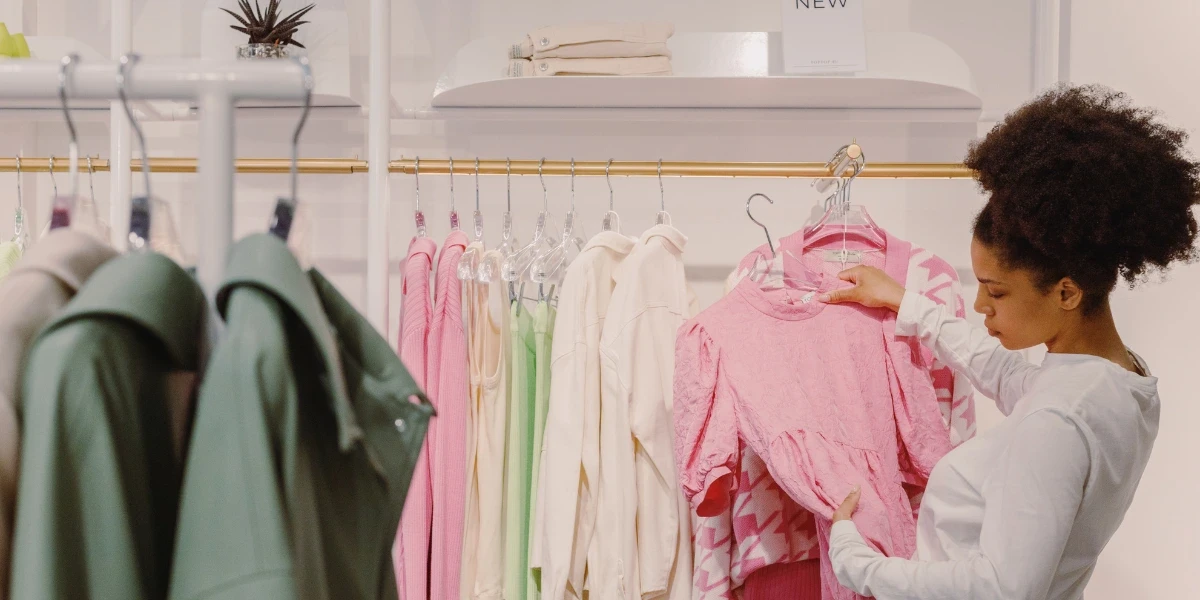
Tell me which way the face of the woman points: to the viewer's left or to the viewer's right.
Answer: to the viewer's left

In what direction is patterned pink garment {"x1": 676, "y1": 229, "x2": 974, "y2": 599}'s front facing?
toward the camera

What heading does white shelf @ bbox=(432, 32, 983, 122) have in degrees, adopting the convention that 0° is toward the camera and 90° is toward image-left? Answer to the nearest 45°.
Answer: approximately 0°

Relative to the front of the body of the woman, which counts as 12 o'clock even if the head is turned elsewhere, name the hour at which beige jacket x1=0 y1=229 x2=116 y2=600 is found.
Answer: The beige jacket is roughly at 10 o'clock from the woman.

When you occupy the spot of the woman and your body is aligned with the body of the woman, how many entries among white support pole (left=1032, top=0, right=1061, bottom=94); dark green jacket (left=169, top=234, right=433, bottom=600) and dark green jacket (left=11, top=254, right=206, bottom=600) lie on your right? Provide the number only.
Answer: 1

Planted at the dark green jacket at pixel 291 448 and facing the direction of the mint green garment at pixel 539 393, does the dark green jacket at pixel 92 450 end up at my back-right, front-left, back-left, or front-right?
back-left

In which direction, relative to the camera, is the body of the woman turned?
to the viewer's left

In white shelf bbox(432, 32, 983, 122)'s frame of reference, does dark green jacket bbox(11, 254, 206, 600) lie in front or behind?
in front

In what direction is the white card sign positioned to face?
toward the camera
